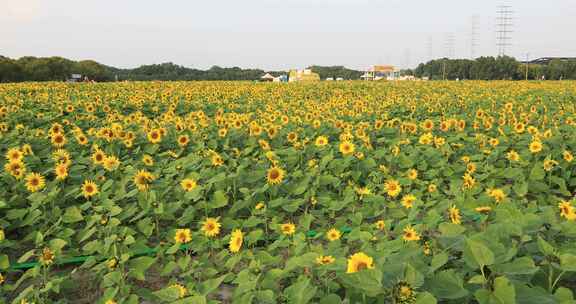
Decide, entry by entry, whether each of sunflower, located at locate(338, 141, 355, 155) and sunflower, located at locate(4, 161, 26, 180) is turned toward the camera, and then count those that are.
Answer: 2

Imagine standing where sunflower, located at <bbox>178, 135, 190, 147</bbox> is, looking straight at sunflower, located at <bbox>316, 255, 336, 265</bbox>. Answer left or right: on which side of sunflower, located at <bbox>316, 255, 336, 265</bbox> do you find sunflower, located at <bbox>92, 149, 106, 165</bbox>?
right

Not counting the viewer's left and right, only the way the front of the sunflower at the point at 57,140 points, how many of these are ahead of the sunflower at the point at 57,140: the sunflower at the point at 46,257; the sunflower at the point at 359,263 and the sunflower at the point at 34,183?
3

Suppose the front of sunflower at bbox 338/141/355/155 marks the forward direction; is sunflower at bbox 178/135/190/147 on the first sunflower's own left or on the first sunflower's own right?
on the first sunflower's own right

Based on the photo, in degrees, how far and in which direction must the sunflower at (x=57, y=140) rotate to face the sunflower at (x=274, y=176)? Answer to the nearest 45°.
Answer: approximately 45° to its left

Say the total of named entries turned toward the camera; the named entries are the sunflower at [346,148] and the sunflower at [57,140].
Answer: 2

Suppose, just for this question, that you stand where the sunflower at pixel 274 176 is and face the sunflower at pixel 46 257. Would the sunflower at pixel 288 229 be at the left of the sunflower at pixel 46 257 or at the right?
left

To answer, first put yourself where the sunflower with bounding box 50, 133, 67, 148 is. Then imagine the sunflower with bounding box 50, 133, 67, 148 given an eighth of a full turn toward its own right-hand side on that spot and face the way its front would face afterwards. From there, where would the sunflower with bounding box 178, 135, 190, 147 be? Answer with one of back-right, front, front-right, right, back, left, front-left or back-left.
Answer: back-left

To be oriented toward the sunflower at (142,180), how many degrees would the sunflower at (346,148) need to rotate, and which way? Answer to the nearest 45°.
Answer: approximately 45° to its right

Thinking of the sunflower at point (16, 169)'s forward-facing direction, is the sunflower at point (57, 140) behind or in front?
behind

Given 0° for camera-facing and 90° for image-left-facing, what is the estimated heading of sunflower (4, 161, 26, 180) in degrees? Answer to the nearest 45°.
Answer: approximately 0°

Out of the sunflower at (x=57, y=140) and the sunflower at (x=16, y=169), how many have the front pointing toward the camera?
2
